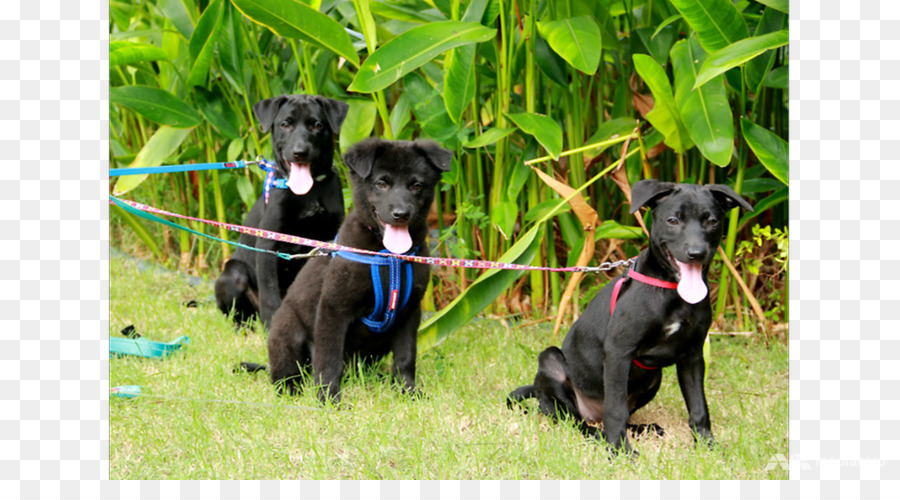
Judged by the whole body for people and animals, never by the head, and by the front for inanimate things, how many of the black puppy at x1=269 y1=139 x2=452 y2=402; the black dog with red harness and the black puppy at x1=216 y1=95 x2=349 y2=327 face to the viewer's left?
0

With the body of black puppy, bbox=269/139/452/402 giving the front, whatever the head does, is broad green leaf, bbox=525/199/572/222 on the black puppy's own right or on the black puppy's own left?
on the black puppy's own left

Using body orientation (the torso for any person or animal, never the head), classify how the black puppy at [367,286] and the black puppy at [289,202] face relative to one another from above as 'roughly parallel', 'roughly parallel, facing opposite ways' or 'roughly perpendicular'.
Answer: roughly parallel

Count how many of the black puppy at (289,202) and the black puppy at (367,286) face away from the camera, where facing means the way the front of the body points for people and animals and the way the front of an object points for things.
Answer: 0

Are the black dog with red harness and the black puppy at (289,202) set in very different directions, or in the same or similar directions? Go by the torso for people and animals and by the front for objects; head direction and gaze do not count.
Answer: same or similar directions

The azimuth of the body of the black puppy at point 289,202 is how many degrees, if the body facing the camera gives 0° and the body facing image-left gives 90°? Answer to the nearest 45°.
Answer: approximately 315°

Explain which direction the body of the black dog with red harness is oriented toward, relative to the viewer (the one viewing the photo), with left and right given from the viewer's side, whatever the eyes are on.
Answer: facing the viewer and to the right of the viewer

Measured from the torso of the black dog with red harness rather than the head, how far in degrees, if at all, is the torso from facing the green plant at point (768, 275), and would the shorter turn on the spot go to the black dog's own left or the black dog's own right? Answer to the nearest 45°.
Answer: approximately 135° to the black dog's own left

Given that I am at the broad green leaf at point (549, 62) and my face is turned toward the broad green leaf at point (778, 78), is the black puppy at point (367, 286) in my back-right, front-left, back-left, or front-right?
back-right

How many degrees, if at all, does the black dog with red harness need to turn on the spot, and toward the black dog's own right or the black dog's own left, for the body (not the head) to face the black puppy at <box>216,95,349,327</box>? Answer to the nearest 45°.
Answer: approximately 180°

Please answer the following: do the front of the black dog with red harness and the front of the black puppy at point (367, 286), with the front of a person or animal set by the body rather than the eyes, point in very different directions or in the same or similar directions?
same or similar directions

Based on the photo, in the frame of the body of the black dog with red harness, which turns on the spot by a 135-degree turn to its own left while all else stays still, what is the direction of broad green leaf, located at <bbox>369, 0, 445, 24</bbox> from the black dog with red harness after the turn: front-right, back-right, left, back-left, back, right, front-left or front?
front-left
